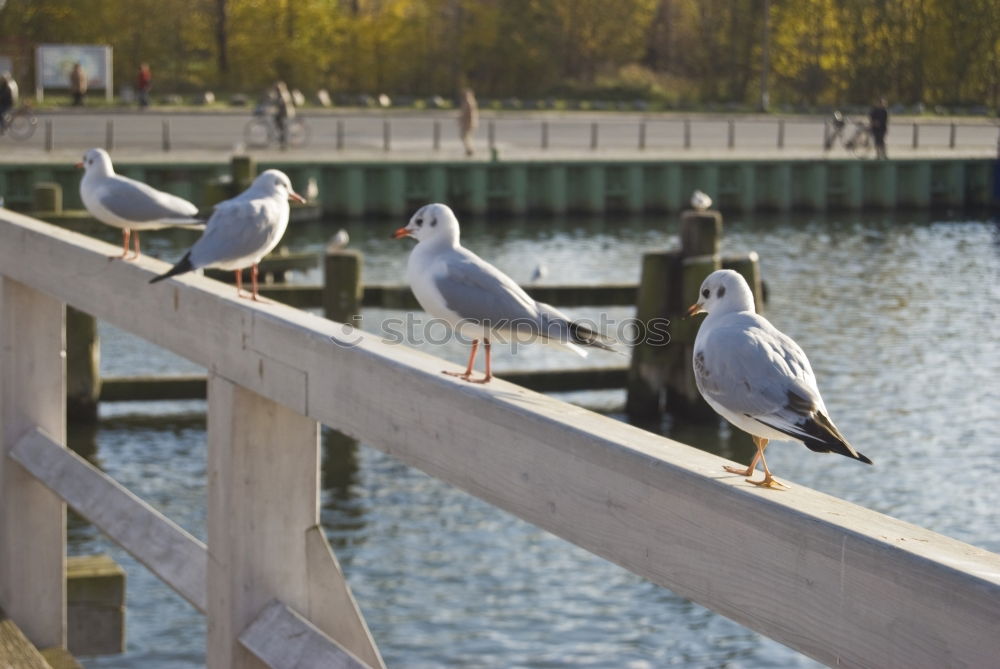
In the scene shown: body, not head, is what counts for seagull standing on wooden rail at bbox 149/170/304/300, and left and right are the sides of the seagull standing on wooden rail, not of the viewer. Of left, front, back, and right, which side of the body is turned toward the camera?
right

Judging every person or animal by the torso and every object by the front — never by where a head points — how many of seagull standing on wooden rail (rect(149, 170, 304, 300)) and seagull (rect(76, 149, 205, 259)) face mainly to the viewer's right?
1

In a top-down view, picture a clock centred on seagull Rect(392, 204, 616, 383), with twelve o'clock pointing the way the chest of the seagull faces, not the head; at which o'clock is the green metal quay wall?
The green metal quay wall is roughly at 3 o'clock from the seagull.

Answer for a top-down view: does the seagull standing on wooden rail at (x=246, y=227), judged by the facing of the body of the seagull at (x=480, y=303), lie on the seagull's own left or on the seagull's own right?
on the seagull's own right

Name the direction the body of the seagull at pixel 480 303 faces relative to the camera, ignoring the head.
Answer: to the viewer's left

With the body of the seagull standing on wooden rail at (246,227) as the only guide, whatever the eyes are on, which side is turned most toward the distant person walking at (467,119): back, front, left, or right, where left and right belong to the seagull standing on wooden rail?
left

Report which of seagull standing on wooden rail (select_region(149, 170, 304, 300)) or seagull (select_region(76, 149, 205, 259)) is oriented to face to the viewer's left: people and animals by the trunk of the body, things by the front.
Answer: the seagull

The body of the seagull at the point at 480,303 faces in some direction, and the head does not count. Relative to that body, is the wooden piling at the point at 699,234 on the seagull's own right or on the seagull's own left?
on the seagull's own right

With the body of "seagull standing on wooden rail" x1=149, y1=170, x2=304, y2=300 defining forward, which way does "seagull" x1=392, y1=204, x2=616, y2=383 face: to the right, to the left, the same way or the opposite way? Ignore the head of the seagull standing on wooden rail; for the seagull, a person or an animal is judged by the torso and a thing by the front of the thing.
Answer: the opposite way

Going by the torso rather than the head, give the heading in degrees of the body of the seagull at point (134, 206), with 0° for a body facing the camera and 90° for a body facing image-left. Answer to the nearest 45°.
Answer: approximately 90°

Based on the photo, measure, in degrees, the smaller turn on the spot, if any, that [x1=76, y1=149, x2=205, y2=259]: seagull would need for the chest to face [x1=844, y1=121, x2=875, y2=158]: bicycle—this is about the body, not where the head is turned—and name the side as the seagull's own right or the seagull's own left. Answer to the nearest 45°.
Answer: approximately 135° to the seagull's own right
